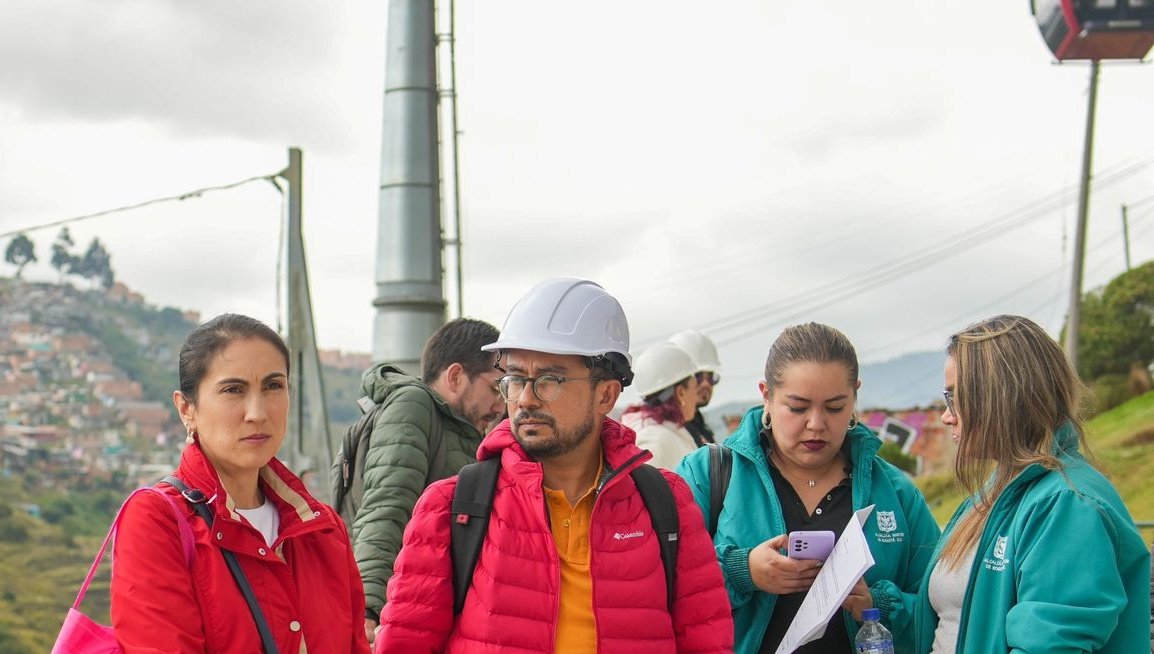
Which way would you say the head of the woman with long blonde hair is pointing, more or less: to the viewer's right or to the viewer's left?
to the viewer's left

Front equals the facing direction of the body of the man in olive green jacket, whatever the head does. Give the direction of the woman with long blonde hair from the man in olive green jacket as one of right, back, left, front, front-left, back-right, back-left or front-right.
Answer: front-right

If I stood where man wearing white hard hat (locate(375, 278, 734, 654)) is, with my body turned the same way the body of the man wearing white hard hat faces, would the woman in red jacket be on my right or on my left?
on my right

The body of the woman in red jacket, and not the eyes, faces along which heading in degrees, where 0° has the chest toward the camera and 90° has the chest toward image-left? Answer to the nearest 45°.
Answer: approximately 315°

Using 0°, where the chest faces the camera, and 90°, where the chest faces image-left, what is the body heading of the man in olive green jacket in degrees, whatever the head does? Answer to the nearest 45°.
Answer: approximately 270°

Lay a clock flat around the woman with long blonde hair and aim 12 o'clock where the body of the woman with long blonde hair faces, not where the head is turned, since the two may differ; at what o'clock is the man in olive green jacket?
The man in olive green jacket is roughly at 2 o'clock from the woman with long blonde hair.

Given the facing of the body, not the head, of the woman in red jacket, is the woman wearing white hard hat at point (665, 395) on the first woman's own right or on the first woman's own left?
on the first woman's own left

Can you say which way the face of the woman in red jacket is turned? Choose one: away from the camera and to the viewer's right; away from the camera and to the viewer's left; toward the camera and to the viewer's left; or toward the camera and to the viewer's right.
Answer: toward the camera and to the viewer's right
